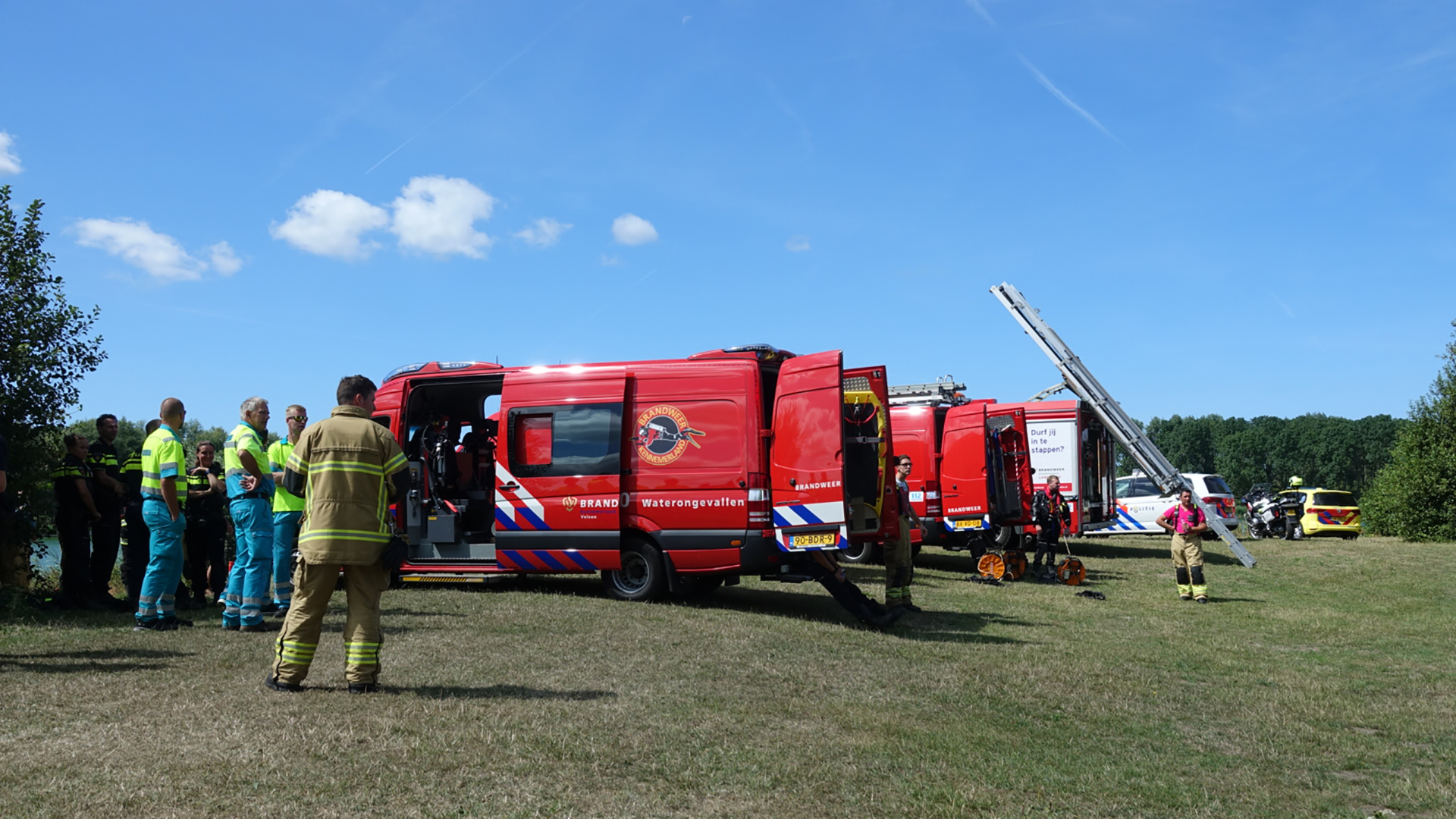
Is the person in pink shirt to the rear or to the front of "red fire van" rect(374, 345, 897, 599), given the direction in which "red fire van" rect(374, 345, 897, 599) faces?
to the rear

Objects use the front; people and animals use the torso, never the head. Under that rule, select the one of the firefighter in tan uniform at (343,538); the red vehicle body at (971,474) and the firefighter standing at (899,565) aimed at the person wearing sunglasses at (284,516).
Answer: the firefighter in tan uniform

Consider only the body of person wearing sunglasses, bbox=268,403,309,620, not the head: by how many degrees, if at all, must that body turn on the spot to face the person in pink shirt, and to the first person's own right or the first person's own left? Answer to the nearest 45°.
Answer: approximately 45° to the first person's own left

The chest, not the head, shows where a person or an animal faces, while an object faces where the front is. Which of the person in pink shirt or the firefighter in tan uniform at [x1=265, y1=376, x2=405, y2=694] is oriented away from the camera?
the firefighter in tan uniform

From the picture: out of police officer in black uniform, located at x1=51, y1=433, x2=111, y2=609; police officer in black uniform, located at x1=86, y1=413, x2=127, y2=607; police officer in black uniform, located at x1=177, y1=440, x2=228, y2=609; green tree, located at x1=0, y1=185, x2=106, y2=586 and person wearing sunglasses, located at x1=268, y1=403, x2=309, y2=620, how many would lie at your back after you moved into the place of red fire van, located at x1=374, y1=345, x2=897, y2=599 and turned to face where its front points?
0

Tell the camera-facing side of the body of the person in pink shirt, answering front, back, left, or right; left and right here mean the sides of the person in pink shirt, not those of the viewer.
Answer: front

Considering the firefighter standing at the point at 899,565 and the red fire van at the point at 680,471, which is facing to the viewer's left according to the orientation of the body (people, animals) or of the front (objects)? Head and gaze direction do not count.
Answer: the red fire van

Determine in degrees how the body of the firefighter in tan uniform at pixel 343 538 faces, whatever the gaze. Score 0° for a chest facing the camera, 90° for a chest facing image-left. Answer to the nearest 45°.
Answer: approximately 180°

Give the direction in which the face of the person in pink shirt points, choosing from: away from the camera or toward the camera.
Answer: toward the camera

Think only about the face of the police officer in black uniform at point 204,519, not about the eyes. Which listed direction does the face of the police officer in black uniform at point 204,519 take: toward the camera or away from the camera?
toward the camera

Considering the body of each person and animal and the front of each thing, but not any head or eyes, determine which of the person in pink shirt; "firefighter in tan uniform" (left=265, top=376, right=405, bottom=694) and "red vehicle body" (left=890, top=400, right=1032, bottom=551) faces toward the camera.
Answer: the person in pink shirt

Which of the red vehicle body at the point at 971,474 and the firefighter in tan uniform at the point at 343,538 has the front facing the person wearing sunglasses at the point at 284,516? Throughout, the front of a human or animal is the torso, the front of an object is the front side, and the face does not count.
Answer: the firefighter in tan uniform

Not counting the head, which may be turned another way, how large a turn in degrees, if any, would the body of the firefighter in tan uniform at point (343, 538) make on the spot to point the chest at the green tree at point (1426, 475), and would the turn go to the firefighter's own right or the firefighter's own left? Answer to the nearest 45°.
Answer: approximately 45° to the firefighter's own right

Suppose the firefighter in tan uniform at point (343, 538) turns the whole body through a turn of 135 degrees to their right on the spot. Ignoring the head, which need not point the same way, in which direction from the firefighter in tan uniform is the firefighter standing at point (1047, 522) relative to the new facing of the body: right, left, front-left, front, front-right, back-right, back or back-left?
left
